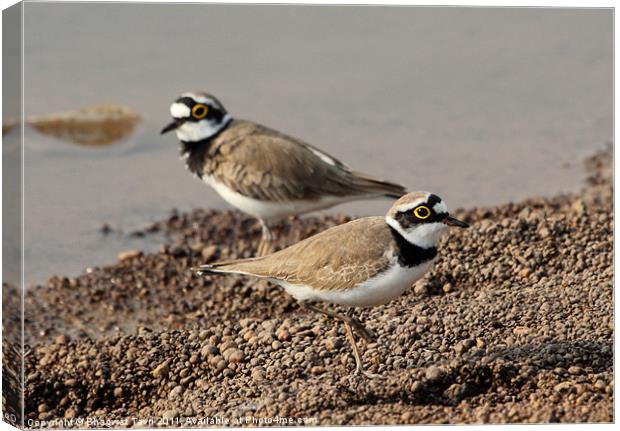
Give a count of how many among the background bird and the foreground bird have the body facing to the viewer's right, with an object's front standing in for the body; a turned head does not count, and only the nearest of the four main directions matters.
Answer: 1

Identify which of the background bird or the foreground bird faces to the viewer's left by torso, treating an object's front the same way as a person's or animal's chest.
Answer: the background bird

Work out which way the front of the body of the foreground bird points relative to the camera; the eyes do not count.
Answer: to the viewer's right

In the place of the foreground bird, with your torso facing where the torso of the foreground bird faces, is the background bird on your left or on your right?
on your left

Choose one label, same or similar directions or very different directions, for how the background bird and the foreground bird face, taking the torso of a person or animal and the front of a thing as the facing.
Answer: very different directions

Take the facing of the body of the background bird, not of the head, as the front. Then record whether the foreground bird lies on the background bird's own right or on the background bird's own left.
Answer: on the background bird's own left

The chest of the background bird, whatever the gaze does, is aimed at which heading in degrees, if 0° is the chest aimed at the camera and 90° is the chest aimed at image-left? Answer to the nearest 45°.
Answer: approximately 90°
